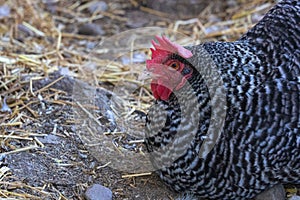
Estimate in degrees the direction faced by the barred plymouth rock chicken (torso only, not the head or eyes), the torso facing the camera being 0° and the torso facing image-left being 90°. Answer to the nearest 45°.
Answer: approximately 90°

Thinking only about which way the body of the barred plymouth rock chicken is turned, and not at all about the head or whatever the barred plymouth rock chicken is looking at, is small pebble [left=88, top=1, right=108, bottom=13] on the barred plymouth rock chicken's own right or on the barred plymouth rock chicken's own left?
on the barred plymouth rock chicken's own right

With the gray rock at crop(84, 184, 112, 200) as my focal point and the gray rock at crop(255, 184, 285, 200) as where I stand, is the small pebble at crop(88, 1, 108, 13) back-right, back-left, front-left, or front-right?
front-right

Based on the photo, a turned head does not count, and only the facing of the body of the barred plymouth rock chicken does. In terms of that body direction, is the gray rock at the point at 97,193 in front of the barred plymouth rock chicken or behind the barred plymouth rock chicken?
in front

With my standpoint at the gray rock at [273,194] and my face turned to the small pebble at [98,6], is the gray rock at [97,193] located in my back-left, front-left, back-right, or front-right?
front-left
